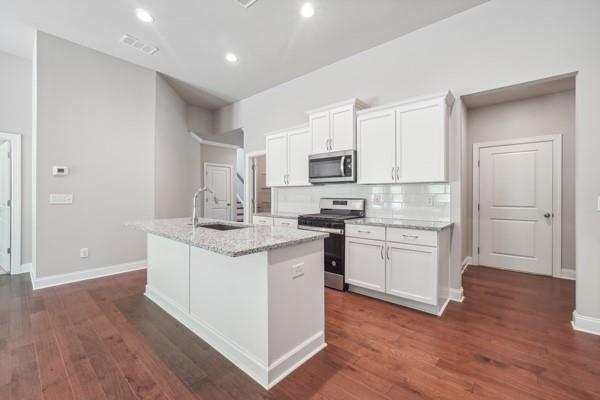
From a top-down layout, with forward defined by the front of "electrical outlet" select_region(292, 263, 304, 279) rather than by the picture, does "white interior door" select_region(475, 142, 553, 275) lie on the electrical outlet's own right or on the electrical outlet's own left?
on the electrical outlet's own left

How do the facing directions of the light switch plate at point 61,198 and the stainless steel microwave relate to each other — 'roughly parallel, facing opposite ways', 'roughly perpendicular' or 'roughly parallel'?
roughly perpendicular

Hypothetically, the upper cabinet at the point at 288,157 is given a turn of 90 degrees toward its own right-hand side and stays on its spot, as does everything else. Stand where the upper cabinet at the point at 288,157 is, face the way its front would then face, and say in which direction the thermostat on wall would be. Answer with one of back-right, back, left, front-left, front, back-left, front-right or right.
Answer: front-left

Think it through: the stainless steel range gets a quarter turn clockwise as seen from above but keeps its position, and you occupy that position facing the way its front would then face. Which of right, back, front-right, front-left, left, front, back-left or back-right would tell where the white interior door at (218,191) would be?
front

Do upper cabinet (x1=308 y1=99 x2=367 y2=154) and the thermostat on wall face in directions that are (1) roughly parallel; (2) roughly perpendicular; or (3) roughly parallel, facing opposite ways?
roughly perpendicular

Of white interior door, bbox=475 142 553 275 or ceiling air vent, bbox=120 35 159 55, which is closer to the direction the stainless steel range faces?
the ceiling air vent

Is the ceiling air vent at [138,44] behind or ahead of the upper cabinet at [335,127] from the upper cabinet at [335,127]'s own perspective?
ahead

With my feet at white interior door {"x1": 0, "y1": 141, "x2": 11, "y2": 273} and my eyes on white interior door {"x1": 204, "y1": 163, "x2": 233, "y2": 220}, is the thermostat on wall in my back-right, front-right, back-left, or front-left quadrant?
front-right

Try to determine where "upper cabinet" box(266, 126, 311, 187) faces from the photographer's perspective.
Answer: facing the viewer and to the left of the viewer

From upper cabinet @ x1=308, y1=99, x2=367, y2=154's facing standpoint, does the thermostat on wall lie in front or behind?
in front

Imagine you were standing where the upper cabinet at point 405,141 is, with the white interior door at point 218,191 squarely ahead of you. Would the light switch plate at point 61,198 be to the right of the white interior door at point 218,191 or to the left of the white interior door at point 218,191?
left

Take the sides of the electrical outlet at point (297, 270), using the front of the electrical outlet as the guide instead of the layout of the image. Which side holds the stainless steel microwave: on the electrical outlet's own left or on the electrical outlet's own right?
on the electrical outlet's own left

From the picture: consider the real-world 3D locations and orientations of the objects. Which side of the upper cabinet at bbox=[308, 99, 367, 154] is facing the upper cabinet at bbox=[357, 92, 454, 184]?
left

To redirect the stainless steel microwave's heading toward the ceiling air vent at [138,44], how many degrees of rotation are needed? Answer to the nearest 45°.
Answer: approximately 45° to its right

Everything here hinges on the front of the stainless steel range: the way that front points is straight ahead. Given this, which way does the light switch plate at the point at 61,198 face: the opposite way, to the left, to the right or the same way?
to the left

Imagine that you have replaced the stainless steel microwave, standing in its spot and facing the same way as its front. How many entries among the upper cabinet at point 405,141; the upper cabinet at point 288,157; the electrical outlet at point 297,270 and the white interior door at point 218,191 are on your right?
2

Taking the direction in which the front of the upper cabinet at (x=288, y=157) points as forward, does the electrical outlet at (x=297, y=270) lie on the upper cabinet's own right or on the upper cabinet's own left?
on the upper cabinet's own left
